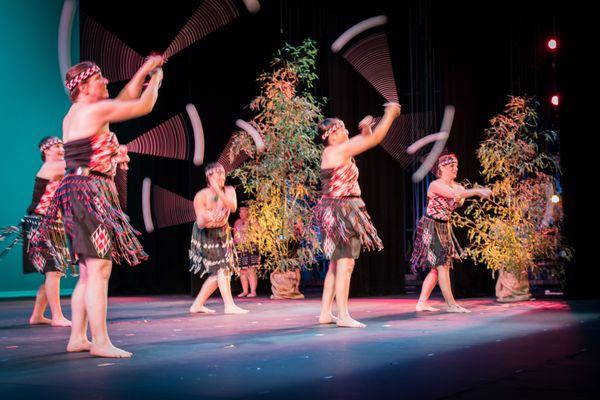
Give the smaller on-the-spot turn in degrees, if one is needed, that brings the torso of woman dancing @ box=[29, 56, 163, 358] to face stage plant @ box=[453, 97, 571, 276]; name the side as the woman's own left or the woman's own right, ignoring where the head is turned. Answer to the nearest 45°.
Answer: approximately 45° to the woman's own left

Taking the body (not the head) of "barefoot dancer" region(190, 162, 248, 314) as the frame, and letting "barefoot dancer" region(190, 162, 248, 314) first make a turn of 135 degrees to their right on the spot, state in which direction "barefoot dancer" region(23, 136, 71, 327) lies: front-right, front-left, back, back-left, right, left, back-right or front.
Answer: front-left

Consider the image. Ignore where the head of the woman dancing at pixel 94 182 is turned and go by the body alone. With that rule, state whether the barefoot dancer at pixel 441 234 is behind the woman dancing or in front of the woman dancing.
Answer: in front

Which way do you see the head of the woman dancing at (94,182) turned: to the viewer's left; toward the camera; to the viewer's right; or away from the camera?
to the viewer's right

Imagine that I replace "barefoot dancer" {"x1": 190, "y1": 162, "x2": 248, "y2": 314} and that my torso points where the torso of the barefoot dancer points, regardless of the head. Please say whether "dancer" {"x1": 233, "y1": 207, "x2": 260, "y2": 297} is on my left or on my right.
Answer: on my left

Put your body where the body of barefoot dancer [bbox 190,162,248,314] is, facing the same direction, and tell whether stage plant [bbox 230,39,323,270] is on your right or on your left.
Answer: on your left

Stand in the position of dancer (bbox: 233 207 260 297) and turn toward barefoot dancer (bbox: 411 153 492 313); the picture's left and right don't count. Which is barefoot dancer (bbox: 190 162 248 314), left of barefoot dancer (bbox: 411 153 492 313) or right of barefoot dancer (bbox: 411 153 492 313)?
right

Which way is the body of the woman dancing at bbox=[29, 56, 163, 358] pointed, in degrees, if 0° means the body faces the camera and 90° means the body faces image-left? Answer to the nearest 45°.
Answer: approximately 270°

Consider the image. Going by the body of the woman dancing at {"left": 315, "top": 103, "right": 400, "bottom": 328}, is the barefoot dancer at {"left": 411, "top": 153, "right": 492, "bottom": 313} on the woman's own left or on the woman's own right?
on the woman's own left

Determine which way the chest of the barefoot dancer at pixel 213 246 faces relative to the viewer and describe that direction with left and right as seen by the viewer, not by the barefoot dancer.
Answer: facing the viewer and to the right of the viewer
